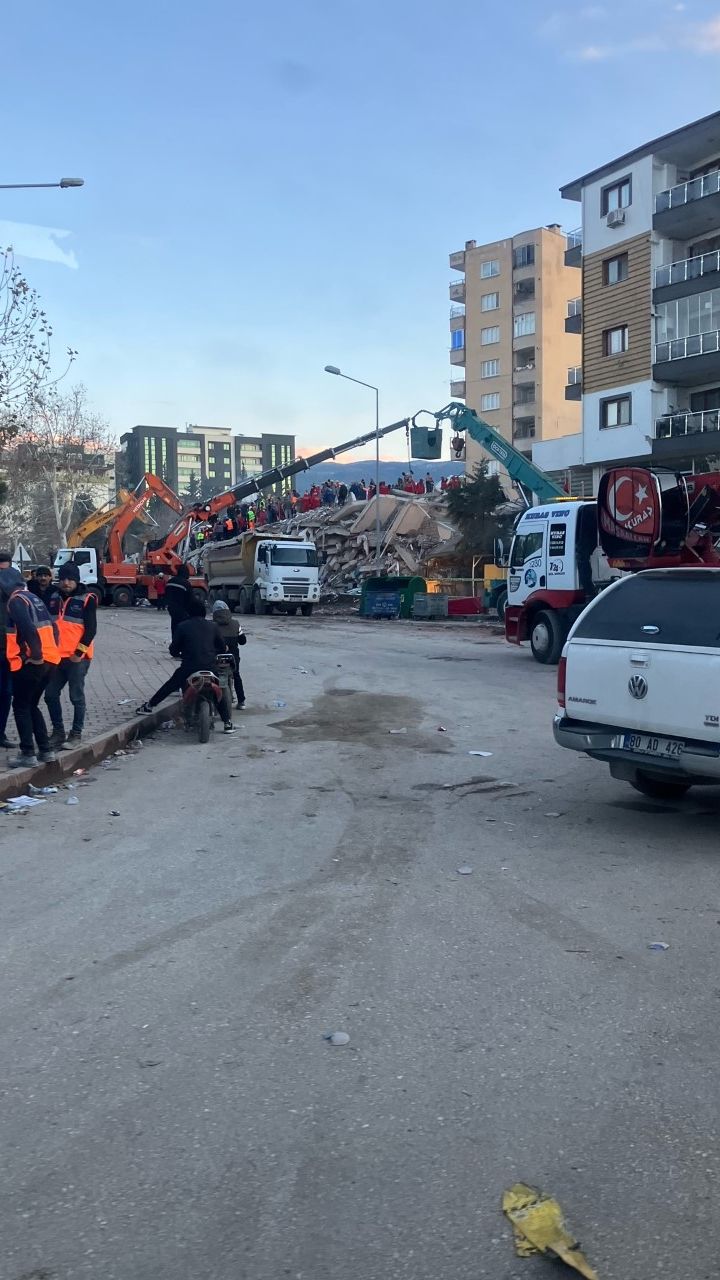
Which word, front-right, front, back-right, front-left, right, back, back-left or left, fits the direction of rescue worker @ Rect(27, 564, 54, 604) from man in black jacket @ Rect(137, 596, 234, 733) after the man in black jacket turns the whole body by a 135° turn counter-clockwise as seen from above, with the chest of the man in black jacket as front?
front-right

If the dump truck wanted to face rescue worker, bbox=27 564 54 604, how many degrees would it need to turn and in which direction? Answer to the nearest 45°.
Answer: approximately 45° to its right

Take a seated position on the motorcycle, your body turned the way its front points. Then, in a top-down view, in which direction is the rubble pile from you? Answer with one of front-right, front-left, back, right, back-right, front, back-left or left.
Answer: front

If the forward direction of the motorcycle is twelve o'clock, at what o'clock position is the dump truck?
The dump truck is roughly at 12 o'clock from the motorcycle.

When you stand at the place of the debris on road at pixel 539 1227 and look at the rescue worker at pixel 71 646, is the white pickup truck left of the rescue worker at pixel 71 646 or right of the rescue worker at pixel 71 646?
right

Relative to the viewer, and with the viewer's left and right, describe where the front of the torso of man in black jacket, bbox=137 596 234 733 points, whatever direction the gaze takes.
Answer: facing away from the viewer

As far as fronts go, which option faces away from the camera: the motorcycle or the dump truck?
the motorcycle

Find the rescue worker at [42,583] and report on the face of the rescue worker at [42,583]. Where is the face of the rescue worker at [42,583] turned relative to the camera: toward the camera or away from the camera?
toward the camera

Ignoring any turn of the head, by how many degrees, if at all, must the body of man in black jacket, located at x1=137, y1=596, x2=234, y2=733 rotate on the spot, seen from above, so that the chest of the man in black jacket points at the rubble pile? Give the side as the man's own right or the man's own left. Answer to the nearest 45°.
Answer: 0° — they already face it

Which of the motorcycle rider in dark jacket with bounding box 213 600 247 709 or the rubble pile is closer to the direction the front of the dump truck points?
the motorcycle rider in dark jacket

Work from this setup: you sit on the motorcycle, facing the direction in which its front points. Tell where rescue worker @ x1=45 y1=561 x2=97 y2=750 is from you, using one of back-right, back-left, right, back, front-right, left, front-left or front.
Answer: back-left

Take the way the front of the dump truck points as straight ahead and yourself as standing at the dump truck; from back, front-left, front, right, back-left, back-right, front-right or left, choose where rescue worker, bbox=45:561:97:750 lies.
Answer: front-right

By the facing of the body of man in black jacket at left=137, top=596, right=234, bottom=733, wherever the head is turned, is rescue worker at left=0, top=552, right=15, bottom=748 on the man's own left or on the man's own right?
on the man's own left

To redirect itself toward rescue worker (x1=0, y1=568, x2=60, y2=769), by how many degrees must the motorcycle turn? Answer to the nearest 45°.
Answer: approximately 135° to its left

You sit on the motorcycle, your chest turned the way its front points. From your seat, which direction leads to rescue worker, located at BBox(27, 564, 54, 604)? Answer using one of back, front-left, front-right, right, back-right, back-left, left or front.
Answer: left

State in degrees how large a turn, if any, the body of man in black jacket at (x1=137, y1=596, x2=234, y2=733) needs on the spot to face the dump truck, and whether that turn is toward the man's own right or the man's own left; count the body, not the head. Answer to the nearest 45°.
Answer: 0° — they already face it

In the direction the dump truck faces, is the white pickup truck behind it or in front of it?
in front

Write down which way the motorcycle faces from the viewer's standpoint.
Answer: facing away from the viewer

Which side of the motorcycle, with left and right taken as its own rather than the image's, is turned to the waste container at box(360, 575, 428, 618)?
front
